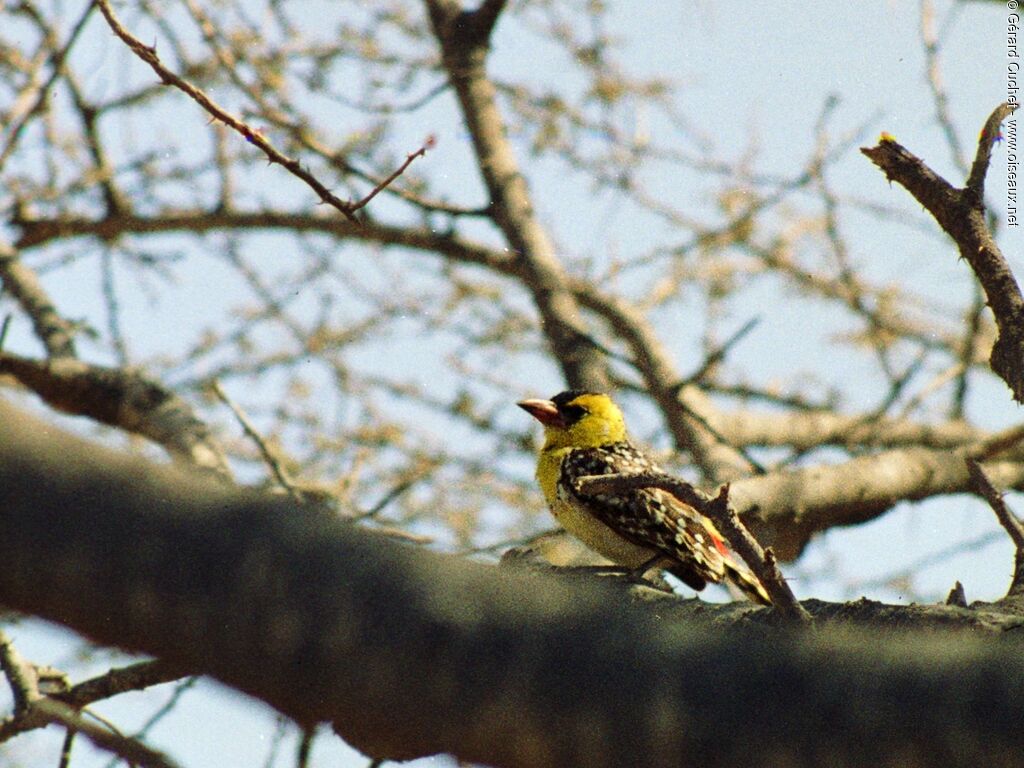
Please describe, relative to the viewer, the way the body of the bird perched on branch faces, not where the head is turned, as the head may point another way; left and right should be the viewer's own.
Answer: facing to the left of the viewer
